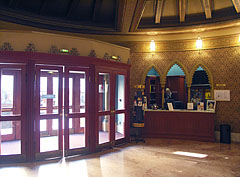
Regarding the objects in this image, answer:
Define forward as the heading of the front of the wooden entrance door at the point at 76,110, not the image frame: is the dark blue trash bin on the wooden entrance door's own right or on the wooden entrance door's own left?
on the wooden entrance door's own left

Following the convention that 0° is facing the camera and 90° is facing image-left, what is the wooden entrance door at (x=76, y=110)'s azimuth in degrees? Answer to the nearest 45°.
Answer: approximately 315°

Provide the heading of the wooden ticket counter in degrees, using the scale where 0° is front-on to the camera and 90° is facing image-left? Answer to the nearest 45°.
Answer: approximately 0°

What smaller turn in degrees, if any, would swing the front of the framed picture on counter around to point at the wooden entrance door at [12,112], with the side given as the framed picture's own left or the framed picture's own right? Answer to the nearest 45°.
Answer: approximately 45° to the framed picture's own right

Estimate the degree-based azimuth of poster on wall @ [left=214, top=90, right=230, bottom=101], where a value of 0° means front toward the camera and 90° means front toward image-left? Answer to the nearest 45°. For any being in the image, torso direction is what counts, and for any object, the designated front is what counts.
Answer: approximately 0°

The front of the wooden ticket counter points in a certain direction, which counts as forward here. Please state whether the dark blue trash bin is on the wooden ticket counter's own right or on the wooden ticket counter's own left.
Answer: on the wooden ticket counter's own left
